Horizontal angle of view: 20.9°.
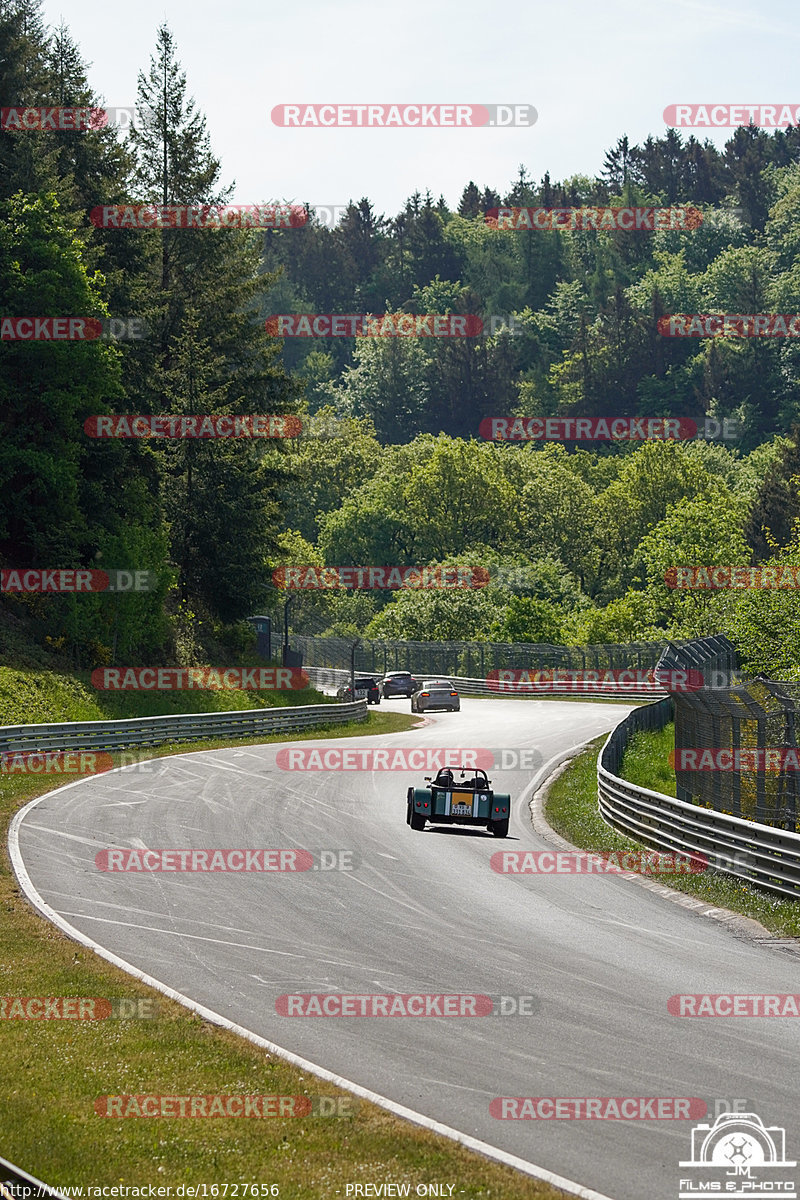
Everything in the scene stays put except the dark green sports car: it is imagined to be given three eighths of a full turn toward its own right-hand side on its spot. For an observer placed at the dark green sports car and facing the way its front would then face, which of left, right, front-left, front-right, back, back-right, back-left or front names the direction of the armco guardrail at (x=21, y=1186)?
front-right

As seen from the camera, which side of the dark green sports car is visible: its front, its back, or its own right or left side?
back

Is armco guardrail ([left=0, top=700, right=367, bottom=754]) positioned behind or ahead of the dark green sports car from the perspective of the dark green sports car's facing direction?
ahead
